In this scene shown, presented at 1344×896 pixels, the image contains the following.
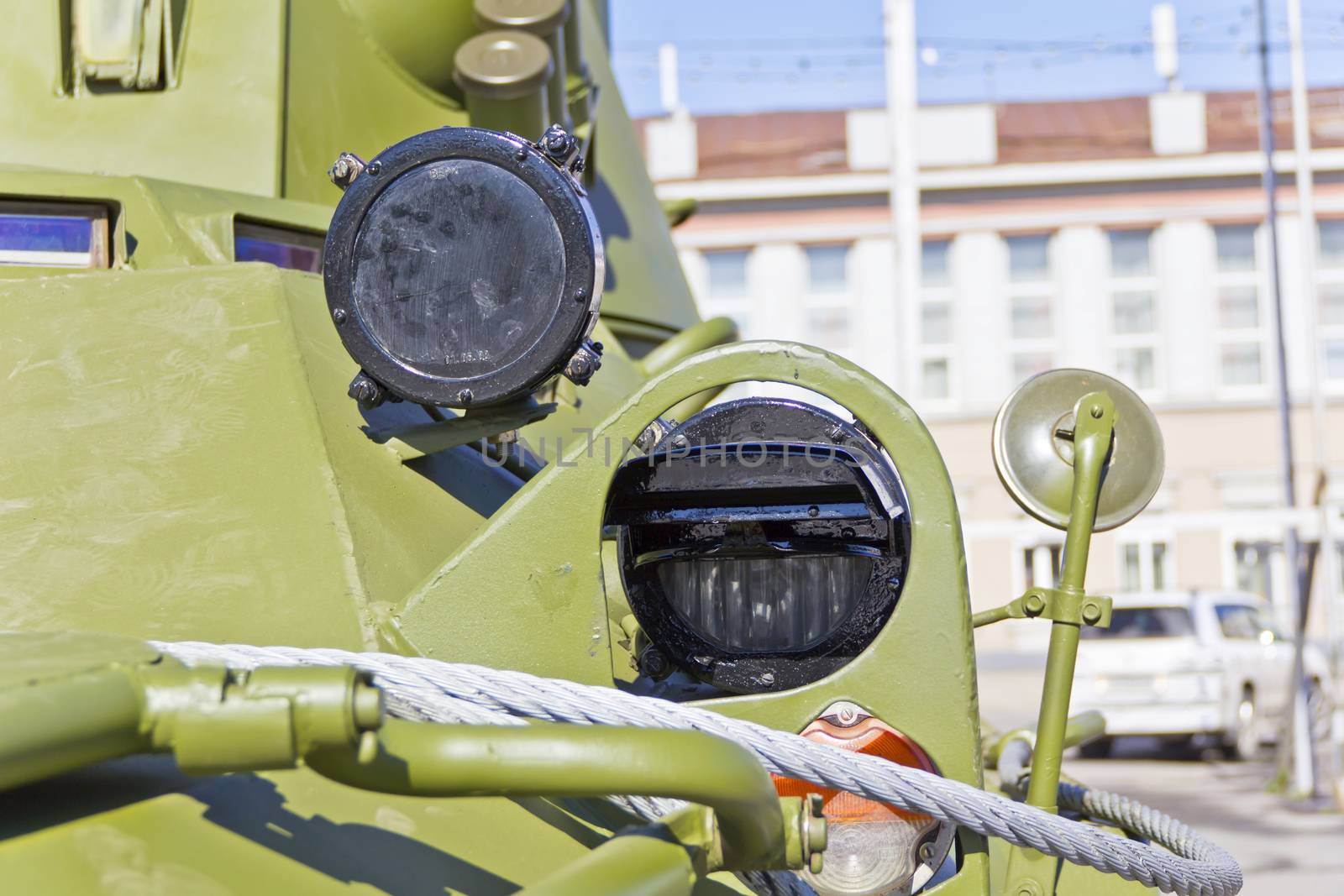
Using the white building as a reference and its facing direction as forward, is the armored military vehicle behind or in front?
in front

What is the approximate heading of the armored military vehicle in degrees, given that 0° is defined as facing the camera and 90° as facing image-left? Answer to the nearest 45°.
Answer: approximately 0°

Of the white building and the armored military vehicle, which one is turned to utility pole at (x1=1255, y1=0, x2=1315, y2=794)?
the white building

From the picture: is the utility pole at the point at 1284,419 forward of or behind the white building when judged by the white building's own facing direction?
forward

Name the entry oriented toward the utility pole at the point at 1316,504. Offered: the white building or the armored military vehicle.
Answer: the white building

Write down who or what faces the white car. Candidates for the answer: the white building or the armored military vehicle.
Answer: the white building

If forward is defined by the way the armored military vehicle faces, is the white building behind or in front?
behind

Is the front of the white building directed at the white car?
yes
